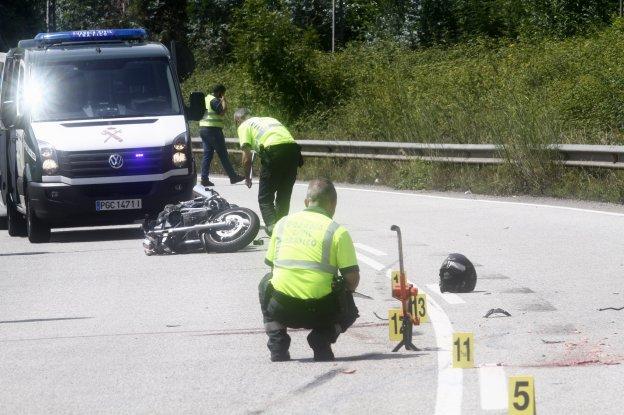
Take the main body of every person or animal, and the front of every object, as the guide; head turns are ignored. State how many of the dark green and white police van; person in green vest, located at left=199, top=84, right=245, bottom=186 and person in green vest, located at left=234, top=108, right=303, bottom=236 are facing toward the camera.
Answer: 1

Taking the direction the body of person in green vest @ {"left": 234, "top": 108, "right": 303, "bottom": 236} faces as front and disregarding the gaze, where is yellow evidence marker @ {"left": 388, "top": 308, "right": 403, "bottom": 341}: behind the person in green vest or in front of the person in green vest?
behind

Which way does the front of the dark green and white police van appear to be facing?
toward the camera

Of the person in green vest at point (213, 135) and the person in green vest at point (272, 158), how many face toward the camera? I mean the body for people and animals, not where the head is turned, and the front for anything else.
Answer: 0

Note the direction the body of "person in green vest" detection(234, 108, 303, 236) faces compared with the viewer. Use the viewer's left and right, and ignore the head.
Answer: facing away from the viewer and to the left of the viewer

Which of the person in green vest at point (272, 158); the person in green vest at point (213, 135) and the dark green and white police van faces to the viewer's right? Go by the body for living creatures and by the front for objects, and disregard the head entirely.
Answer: the person in green vest at point (213, 135)

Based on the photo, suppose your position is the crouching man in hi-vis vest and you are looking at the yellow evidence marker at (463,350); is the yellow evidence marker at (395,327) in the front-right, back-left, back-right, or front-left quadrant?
front-left

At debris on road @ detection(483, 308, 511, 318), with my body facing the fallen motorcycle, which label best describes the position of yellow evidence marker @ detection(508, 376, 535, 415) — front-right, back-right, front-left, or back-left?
back-left

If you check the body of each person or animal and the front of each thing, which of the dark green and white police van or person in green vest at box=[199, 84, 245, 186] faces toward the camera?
the dark green and white police van

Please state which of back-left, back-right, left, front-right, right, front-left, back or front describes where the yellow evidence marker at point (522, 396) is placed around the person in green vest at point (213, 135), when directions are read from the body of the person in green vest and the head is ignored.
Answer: right

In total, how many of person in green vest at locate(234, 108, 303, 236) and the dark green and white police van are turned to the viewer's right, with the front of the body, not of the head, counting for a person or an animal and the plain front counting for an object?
0

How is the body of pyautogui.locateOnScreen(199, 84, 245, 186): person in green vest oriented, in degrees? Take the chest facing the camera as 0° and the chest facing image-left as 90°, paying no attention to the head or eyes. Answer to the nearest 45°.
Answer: approximately 270°
